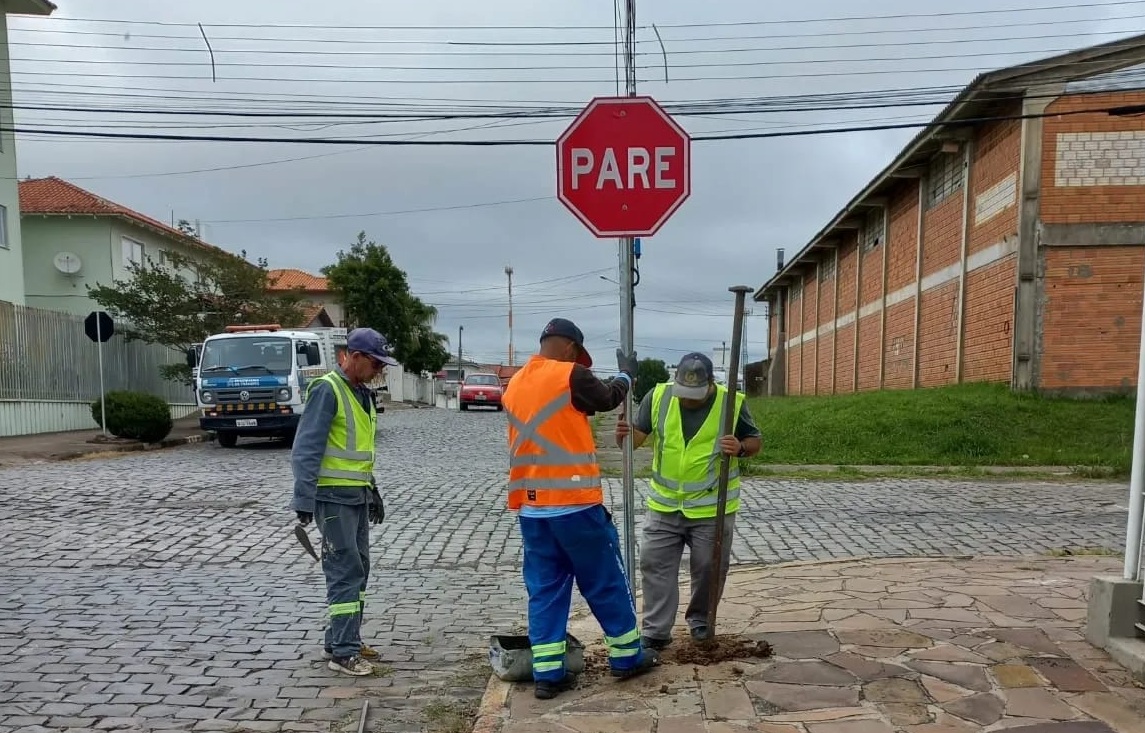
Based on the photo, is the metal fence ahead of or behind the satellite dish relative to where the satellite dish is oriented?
ahead

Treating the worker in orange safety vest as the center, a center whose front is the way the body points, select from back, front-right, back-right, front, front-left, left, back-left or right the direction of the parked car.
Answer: front-left

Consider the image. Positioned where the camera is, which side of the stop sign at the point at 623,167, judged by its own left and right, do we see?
front

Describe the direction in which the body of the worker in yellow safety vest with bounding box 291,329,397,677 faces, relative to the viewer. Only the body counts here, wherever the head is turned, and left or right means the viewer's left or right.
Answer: facing the viewer and to the right of the viewer

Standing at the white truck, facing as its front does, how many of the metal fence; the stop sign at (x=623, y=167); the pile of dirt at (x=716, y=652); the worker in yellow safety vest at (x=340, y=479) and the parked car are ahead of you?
3

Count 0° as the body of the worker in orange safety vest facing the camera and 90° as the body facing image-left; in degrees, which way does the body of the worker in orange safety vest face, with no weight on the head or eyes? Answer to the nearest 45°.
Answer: approximately 225°

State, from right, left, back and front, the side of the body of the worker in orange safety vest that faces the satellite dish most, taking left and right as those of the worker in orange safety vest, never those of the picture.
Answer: left

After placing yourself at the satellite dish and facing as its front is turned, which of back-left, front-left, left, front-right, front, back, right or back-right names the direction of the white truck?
front

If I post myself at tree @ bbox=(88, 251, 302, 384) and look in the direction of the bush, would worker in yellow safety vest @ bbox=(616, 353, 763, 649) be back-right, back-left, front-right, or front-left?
front-left

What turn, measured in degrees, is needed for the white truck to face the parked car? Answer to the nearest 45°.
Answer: approximately 135° to its left

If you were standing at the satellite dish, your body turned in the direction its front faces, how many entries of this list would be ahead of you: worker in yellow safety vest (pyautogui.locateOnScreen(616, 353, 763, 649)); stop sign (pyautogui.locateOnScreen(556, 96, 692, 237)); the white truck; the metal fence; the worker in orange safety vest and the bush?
6

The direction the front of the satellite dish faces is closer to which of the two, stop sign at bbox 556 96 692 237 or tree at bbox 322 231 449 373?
the stop sign

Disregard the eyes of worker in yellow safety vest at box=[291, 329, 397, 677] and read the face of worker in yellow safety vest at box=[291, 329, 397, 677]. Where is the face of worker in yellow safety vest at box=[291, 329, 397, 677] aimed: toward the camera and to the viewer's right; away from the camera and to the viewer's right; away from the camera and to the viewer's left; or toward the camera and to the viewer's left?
toward the camera and to the viewer's right
